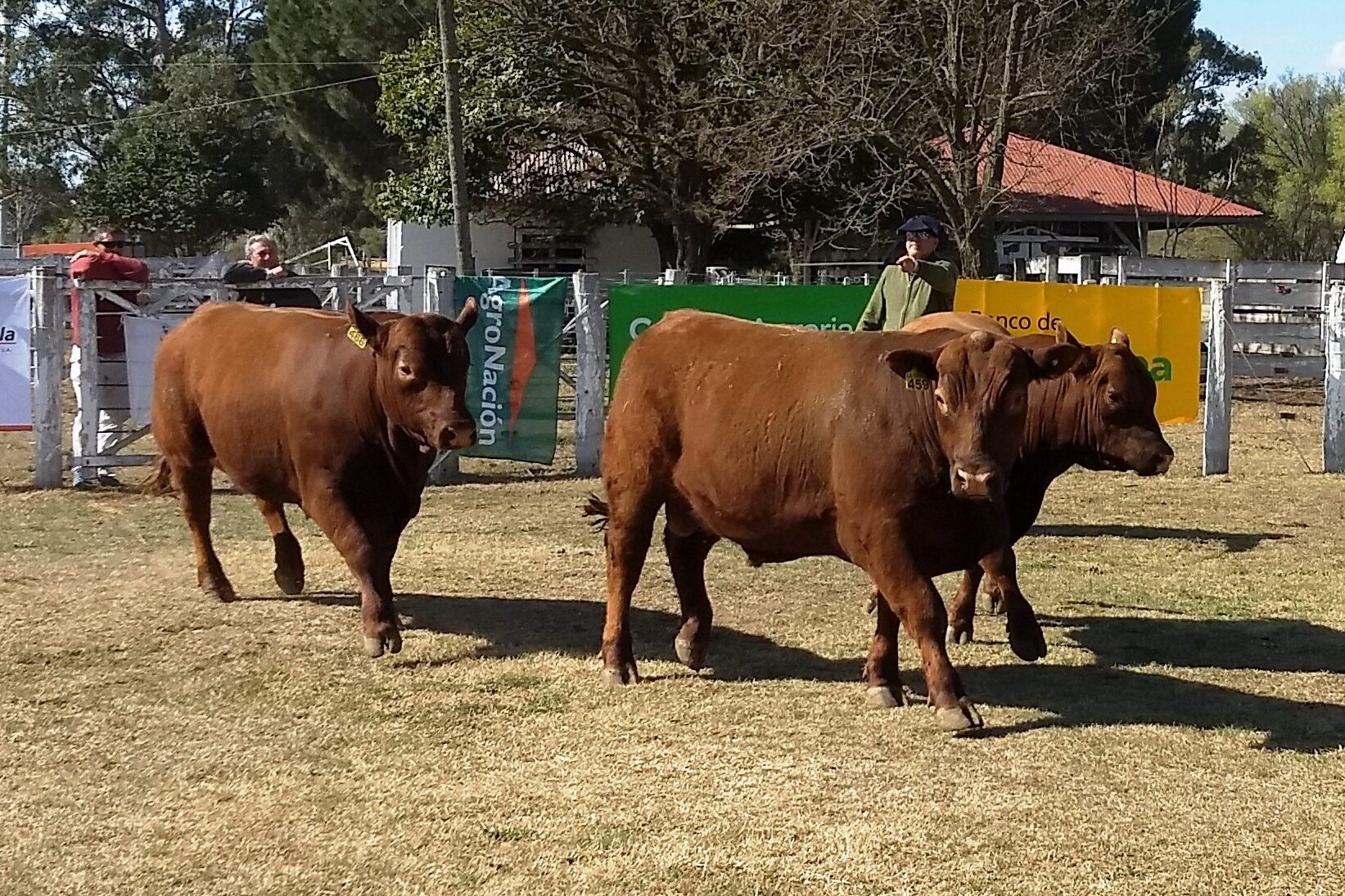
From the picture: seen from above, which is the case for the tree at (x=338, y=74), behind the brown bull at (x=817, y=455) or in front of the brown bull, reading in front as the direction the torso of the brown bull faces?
behind

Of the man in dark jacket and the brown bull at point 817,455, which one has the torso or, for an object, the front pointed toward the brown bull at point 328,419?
the man in dark jacket

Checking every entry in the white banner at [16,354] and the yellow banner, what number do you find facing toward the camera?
2

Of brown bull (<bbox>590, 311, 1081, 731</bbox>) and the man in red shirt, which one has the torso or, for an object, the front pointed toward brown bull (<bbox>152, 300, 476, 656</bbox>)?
the man in red shirt

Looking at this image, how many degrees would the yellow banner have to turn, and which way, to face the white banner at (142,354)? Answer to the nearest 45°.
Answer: approximately 90° to its right

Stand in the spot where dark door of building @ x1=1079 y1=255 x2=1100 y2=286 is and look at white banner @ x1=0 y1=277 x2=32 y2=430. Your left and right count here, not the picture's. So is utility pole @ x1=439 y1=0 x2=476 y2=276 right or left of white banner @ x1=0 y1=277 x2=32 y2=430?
right

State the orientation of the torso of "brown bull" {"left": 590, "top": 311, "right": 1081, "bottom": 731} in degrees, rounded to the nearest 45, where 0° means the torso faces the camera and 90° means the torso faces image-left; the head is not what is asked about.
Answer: approximately 315°

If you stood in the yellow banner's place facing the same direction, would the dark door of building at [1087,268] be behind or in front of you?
behind

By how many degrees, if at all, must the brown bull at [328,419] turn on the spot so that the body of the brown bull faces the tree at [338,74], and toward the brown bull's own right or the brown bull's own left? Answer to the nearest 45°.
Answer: approximately 135° to the brown bull's own left

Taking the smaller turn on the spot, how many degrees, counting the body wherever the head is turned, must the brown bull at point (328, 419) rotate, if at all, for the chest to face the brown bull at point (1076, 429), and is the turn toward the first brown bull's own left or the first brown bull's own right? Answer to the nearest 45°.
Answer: approximately 45° to the first brown bull's own left

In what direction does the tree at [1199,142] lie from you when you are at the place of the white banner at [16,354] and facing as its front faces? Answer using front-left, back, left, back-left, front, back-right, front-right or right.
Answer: back-left

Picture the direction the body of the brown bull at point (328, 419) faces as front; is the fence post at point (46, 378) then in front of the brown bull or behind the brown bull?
behind
